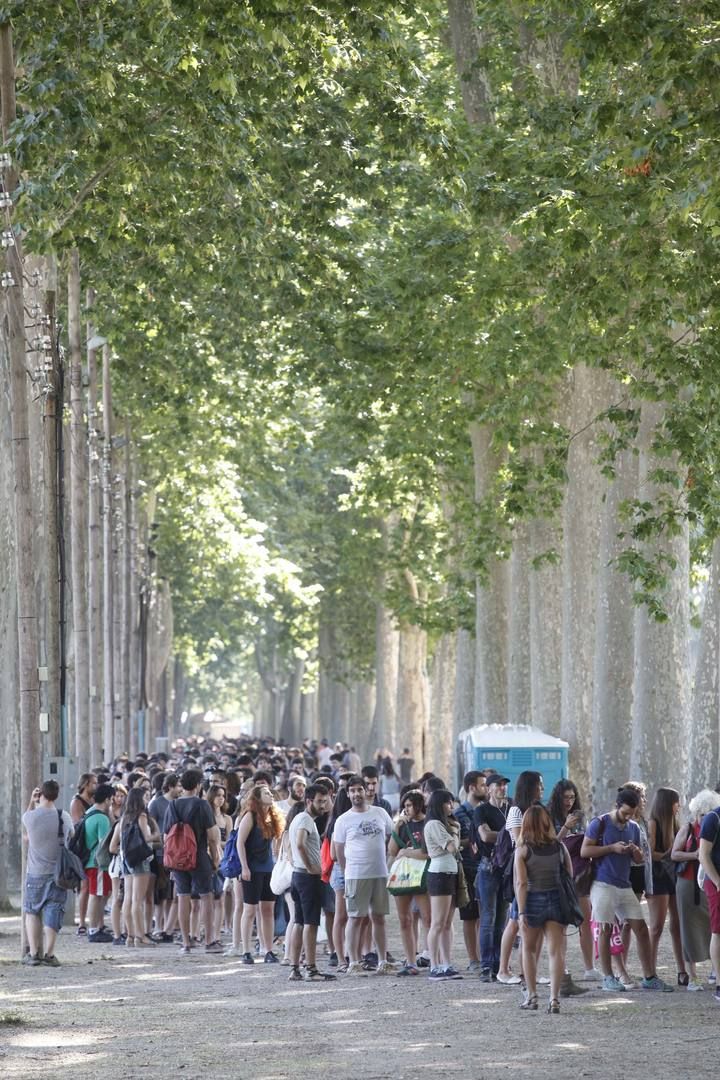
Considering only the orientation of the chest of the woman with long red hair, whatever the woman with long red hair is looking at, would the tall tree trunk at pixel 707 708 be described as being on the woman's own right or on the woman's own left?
on the woman's own left

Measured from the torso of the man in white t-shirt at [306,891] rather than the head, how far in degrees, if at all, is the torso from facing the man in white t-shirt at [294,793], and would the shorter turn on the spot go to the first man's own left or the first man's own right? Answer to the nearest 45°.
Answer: approximately 90° to the first man's own left

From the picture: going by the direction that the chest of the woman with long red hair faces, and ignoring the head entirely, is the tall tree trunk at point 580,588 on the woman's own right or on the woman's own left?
on the woman's own left

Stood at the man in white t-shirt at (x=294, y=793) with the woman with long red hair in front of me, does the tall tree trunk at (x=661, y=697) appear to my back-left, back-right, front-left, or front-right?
back-left

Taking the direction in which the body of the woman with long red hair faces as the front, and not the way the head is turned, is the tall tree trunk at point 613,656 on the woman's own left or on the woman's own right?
on the woman's own left

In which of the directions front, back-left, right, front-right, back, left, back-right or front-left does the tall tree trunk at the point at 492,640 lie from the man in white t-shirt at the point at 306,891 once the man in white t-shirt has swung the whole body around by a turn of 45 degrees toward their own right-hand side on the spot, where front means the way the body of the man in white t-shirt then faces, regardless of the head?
back-left

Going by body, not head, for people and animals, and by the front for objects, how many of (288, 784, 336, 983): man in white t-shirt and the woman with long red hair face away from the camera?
0

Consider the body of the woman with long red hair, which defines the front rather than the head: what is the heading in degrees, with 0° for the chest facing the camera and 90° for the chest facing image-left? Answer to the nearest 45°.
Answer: approximately 315°
